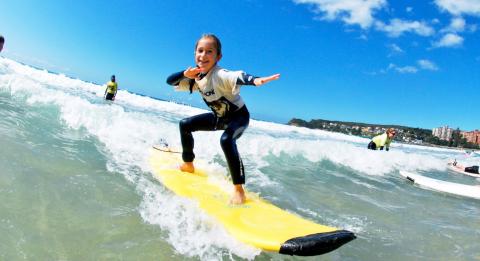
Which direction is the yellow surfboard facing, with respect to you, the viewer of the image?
facing the viewer and to the right of the viewer

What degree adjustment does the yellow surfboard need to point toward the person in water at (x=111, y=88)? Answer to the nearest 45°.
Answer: approximately 180°

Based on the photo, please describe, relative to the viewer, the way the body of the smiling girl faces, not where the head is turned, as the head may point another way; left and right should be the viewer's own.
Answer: facing the viewer and to the left of the viewer

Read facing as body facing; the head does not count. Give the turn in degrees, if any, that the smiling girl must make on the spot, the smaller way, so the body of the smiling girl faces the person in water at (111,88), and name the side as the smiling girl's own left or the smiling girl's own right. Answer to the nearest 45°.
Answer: approximately 135° to the smiling girl's own right
